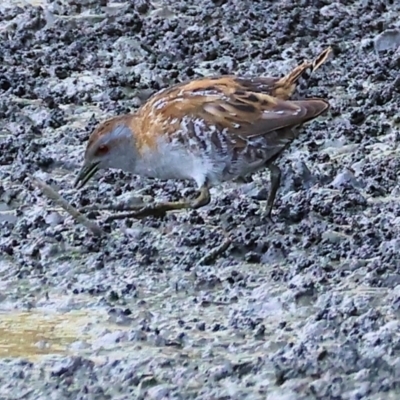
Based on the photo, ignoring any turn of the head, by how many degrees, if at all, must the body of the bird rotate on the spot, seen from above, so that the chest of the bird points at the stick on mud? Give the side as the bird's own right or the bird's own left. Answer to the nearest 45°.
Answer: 0° — it already faces it

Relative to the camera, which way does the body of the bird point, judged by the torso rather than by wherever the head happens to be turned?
to the viewer's left
